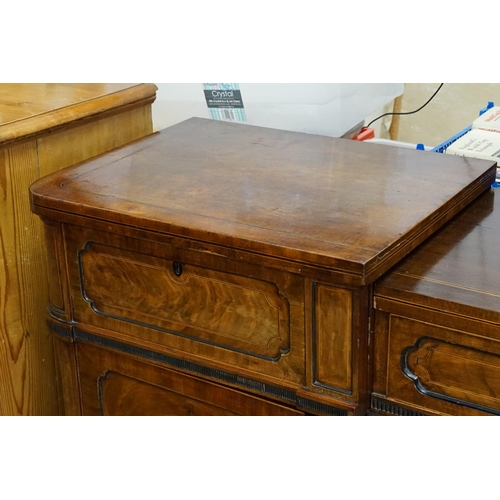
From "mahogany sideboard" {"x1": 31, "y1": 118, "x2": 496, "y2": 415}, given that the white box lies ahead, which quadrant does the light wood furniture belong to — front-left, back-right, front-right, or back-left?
front-left

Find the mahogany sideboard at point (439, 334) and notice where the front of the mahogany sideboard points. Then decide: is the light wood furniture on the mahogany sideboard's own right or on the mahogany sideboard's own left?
on the mahogany sideboard's own right

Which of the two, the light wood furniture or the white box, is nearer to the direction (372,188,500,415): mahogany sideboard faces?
the light wood furniture

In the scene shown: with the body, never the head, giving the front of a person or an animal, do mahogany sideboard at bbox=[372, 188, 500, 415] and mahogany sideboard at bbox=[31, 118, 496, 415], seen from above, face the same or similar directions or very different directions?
same or similar directions

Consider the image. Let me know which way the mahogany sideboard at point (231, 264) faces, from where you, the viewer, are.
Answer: facing the viewer and to the left of the viewer

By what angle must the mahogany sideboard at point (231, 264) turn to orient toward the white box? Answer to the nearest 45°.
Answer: approximately 135° to its right

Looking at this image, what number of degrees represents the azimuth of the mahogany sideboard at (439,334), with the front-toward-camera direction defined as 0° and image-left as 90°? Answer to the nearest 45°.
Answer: approximately 45°
